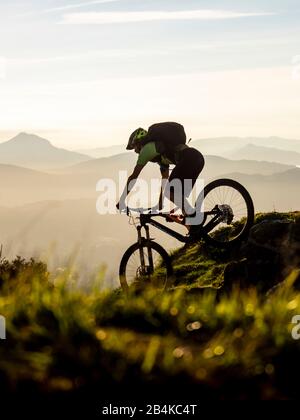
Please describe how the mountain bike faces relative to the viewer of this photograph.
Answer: facing away from the viewer and to the left of the viewer
